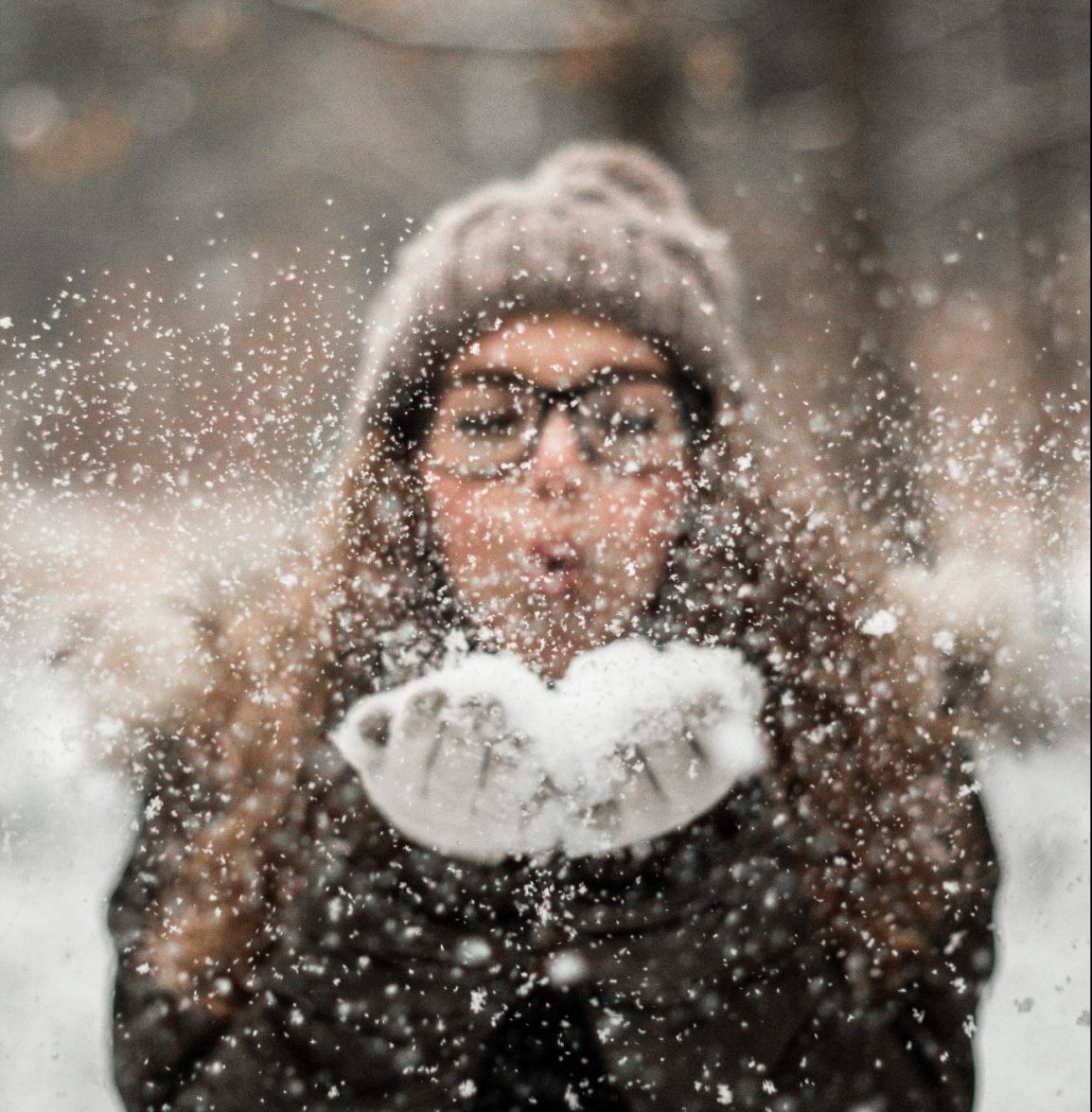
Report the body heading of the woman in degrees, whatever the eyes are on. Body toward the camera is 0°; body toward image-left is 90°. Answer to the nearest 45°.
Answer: approximately 0°

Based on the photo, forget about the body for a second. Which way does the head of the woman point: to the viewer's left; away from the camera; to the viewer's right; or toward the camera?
toward the camera
